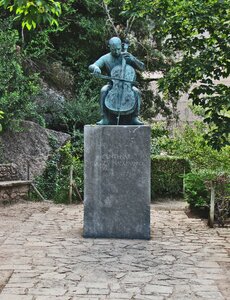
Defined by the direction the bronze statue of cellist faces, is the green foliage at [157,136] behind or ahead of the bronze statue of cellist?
behind

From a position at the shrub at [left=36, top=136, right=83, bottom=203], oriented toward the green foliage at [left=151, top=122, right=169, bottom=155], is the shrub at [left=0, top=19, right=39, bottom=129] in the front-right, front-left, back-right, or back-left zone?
back-left

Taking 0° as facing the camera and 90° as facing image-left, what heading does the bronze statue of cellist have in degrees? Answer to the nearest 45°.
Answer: approximately 0°

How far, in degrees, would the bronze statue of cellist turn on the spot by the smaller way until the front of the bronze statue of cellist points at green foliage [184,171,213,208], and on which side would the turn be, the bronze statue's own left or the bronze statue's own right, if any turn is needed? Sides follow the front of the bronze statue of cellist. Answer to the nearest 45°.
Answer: approximately 135° to the bronze statue's own left
